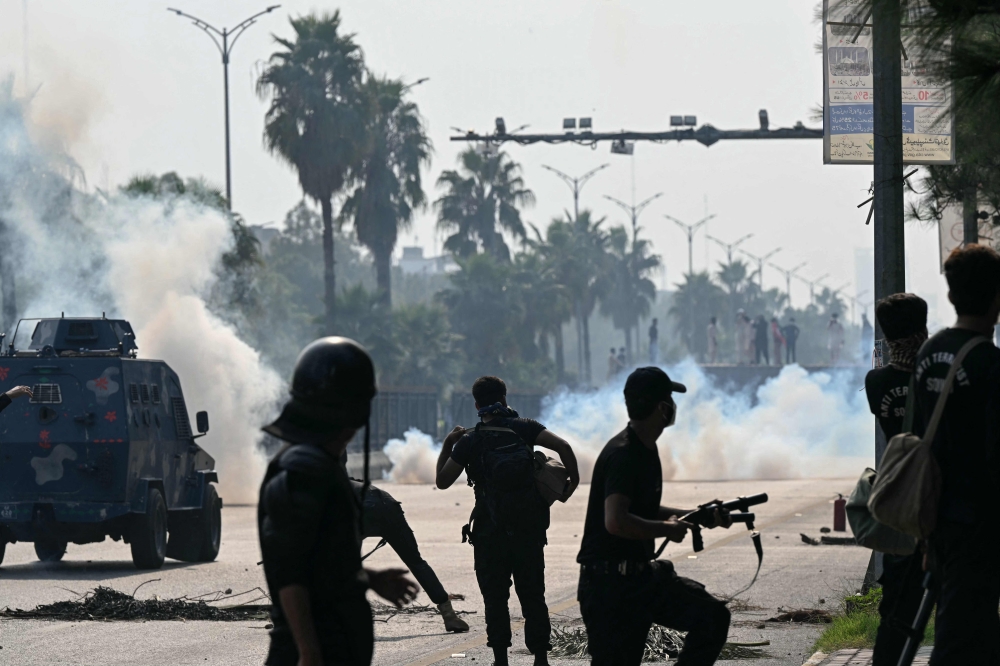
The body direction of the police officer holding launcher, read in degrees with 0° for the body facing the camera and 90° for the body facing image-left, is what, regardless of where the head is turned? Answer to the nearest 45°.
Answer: approximately 270°

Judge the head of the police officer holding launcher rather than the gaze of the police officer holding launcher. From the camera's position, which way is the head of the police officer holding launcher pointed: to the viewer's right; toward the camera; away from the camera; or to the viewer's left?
to the viewer's right

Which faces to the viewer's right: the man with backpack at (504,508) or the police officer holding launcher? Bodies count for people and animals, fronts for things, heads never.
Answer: the police officer holding launcher

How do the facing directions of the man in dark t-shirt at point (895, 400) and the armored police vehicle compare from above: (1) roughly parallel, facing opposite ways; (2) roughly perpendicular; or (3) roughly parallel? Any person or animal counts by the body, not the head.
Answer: roughly parallel

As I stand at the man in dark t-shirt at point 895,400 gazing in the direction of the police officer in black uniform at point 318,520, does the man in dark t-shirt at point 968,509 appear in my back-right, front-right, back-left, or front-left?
front-left

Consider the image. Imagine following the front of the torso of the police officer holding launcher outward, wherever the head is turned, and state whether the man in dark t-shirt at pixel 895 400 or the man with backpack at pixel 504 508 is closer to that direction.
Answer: the man in dark t-shirt

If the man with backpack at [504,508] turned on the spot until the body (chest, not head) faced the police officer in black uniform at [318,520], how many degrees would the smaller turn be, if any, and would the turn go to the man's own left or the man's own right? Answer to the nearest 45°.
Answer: approximately 180°

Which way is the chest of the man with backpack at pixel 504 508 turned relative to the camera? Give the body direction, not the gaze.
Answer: away from the camera

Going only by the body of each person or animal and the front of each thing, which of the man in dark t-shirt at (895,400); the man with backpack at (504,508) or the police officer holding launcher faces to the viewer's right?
the police officer holding launcher

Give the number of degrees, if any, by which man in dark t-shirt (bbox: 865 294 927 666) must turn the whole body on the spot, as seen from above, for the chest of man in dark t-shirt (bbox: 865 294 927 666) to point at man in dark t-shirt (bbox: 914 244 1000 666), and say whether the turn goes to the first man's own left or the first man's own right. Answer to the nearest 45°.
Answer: approximately 180°

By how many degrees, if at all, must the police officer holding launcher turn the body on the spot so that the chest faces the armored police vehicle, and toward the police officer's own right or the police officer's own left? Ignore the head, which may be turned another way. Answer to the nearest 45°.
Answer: approximately 135° to the police officer's own left

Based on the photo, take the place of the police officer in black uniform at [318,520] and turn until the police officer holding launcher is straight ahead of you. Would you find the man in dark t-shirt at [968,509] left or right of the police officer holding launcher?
right
